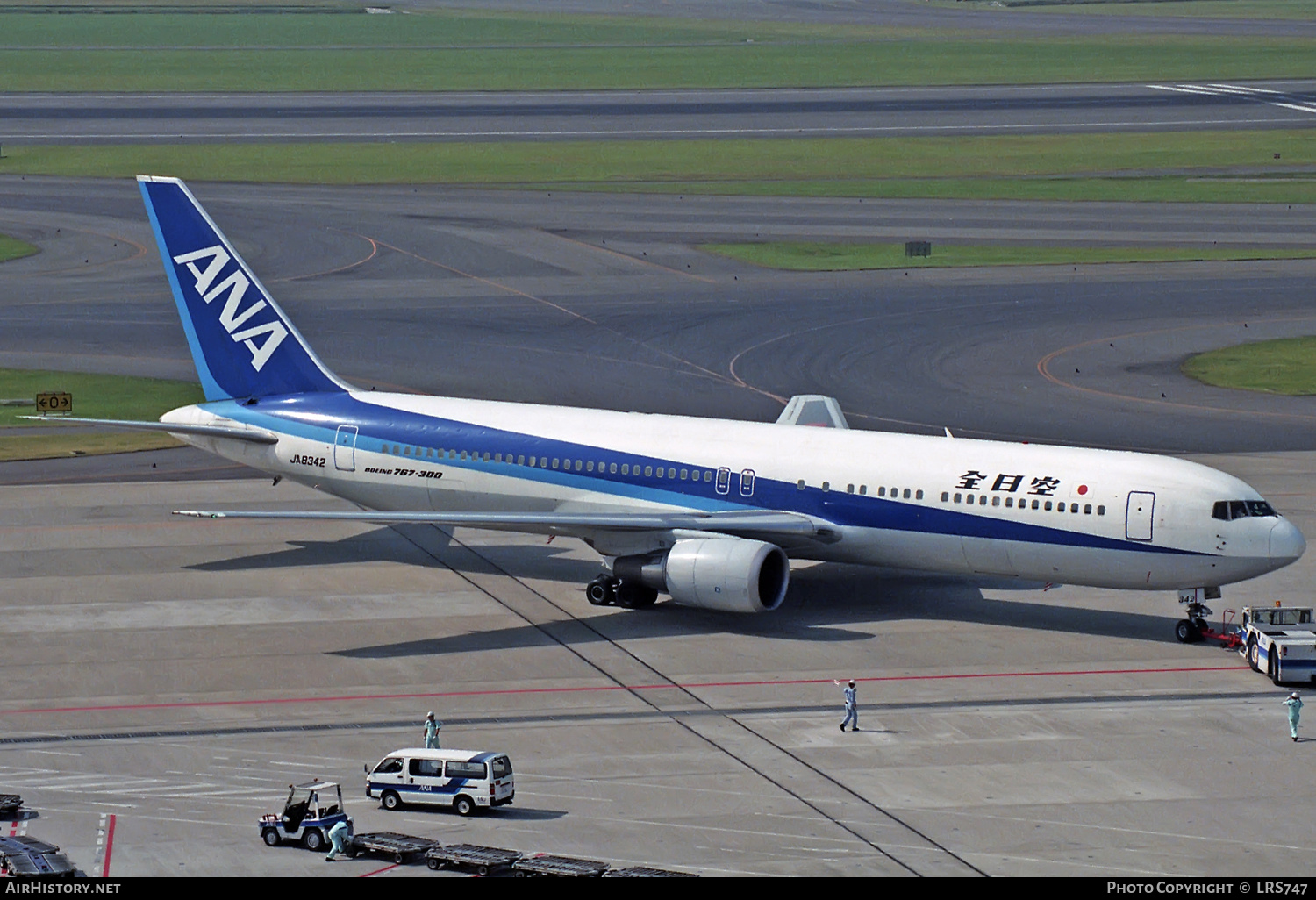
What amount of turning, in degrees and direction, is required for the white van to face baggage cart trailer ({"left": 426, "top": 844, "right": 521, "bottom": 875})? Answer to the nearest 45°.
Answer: approximately 135° to its left

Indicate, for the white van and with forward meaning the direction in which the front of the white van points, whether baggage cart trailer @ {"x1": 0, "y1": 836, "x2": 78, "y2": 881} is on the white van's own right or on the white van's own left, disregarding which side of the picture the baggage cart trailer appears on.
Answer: on the white van's own left

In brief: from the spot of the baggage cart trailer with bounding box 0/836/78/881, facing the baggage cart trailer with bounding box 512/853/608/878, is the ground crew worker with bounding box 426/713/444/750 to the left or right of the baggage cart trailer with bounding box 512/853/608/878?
left

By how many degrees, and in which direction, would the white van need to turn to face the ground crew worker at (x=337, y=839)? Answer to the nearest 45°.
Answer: approximately 90° to its left

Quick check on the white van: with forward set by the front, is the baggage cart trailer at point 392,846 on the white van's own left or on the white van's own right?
on the white van's own left

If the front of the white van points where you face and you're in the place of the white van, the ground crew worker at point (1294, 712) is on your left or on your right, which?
on your right

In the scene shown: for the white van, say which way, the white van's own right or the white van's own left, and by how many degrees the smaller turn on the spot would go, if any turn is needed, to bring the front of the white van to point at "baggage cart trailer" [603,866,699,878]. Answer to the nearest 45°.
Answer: approximately 180°

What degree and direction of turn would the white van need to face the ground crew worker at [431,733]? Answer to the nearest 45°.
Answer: approximately 45° to its right

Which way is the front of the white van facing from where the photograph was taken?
facing away from the viewer and to the left of the viewer
